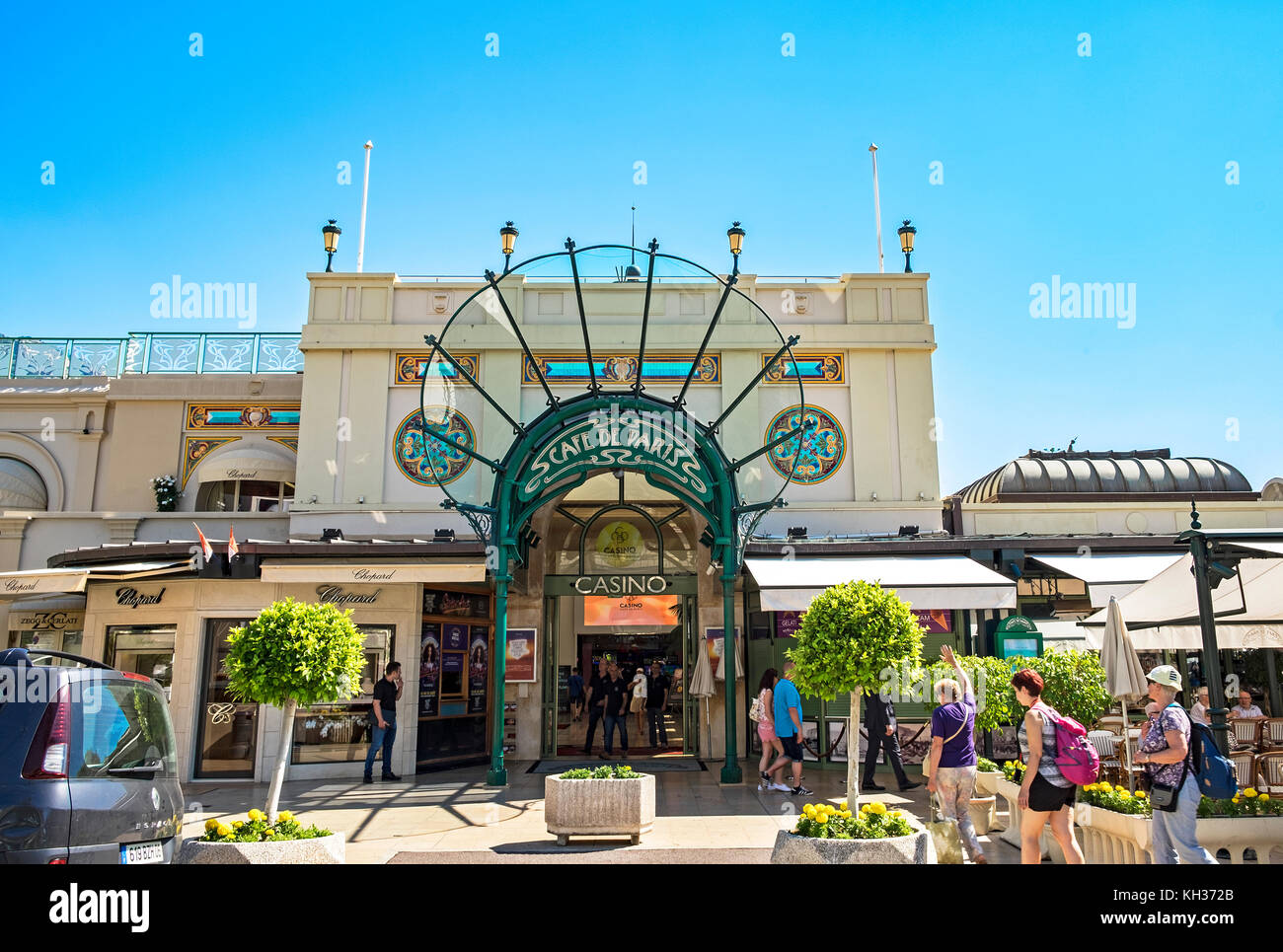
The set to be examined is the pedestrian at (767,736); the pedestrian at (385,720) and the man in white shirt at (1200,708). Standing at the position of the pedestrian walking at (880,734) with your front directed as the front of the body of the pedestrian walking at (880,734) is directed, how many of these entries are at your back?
2

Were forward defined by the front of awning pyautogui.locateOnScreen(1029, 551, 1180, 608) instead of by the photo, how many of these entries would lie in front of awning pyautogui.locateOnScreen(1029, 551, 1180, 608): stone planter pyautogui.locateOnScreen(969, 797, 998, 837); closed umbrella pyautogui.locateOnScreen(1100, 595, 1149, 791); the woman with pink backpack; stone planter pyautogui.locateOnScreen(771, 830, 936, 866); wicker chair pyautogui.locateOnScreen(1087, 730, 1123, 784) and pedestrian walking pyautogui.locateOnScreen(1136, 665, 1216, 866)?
6

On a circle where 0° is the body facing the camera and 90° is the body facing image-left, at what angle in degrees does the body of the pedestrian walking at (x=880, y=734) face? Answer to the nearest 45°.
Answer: approximately 270°

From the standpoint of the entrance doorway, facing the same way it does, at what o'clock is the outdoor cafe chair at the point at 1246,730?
The outdoor cafe chair is roughly at 10 o'clock from the entrance doorway.

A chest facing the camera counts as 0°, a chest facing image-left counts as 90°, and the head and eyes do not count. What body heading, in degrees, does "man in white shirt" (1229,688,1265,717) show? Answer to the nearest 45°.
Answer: approximately 0°

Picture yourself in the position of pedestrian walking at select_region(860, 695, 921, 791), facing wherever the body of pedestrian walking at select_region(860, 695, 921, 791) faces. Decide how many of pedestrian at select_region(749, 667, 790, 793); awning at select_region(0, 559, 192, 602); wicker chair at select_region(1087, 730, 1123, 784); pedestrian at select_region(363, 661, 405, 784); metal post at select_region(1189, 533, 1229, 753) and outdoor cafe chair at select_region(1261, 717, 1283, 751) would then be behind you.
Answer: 3

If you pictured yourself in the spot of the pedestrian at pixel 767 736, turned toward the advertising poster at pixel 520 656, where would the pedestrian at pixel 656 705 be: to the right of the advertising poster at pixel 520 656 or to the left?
right

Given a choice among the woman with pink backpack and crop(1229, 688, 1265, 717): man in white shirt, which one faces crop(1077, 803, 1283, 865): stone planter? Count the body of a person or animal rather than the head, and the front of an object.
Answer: the man in white shirt

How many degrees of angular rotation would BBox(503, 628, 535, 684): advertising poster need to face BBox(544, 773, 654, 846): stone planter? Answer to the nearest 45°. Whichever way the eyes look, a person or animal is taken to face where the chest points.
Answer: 0° — it already faces it

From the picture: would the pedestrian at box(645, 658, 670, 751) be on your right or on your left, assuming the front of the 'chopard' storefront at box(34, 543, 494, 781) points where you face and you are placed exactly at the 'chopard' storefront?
on your left

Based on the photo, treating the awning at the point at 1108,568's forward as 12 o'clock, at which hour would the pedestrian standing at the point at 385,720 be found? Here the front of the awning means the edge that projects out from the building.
The pedestrian standing is roughly at 2 o'clock from the awning.
